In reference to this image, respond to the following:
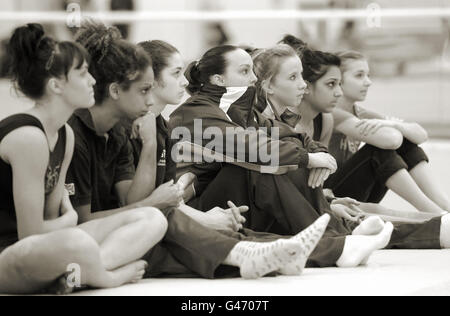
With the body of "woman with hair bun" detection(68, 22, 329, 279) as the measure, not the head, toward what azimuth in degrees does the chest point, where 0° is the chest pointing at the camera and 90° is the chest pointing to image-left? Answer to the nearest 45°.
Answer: approximately 270°

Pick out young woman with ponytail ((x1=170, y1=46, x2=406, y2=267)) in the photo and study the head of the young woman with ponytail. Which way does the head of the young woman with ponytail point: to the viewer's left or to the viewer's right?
to the viewer's right

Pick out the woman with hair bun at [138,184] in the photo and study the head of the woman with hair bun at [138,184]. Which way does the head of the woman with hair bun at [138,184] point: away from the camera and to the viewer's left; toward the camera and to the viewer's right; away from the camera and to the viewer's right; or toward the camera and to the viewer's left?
toward the camera and to the viewer's right

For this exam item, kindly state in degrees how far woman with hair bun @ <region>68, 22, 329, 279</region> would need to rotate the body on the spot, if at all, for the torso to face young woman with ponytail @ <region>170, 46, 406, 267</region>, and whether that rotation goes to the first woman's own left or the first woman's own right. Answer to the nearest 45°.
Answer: approximately 45° to the first woman's own left

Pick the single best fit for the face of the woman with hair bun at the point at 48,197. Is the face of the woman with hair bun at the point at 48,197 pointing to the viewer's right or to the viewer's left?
to the viewer's right
